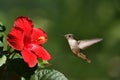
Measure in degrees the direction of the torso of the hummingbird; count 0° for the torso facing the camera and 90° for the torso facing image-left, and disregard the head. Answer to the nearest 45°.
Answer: approximately 90°

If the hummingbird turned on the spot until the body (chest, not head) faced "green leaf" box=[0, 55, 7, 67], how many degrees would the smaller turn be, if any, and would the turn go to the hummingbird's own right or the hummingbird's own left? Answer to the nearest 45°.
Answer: approximately 45° to the hummingbird's own left
